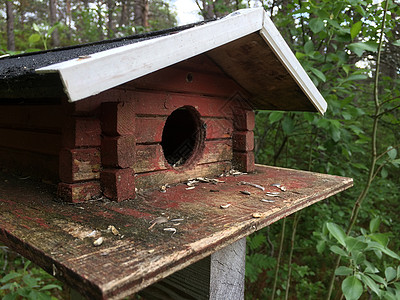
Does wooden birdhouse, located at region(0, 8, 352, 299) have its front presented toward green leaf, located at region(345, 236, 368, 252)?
no

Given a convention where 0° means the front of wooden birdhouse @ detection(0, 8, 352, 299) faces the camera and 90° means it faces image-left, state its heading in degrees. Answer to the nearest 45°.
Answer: approximately 315°

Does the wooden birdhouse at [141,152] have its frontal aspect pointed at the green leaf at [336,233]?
no

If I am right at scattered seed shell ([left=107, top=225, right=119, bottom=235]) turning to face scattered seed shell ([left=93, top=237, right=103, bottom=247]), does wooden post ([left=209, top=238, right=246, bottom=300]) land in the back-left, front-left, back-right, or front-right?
back-left

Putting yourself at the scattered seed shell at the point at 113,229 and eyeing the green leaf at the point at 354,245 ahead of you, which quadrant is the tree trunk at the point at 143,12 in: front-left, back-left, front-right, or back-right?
front-left

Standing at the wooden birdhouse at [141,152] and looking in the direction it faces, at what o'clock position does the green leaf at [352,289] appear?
The green leaf is roughly at 10 o'clock from the wooden birdhouse.

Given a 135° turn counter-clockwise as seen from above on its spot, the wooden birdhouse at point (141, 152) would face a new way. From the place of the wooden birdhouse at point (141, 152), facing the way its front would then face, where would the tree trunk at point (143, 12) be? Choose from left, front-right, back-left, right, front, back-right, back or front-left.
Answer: front
